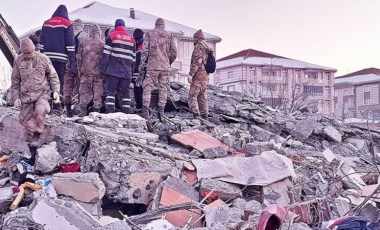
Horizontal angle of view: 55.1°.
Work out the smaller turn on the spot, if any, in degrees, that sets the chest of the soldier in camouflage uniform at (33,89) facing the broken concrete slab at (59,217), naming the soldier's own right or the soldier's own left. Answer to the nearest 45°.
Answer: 0° — they already face it

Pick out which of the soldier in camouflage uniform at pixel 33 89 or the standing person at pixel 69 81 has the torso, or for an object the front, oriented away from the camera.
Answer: the standing person

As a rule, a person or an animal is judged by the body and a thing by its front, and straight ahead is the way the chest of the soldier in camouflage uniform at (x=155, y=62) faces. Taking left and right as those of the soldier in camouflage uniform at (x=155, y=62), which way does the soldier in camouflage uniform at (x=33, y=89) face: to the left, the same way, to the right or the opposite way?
the opposite way

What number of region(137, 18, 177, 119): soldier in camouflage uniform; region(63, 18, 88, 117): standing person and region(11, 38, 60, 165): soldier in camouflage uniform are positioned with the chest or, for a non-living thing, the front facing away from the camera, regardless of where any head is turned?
2

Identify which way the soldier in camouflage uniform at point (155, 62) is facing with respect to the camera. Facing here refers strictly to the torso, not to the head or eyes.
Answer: away from the camera

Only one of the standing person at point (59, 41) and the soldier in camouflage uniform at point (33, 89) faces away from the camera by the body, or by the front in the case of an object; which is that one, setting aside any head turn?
the standing person

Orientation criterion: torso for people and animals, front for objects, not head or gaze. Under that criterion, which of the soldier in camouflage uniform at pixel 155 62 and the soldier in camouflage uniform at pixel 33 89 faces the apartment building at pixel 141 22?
the soldier in camouflage uniform at pixel 155 62

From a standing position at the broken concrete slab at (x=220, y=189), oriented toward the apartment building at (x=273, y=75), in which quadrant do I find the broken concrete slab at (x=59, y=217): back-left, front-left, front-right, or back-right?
back-left

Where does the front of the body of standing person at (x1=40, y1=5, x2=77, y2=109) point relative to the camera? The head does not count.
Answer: away from the camera

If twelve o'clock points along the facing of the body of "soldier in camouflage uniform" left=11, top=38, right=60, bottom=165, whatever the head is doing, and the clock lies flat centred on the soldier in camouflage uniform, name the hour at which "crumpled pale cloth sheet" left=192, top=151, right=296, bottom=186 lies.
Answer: The crumpled pale cloth sheet is roughly at 10 o'clock from the soldier in camouflage uniform.

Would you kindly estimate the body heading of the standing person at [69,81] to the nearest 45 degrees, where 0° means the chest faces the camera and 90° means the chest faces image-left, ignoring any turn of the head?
approximately 180°

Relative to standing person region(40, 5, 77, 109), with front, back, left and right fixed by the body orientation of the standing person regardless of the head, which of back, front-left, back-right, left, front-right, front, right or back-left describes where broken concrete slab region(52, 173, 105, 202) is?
back
